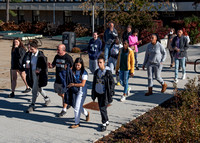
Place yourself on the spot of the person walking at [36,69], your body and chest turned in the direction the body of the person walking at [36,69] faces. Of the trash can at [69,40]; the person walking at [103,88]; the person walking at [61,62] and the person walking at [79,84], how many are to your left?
3

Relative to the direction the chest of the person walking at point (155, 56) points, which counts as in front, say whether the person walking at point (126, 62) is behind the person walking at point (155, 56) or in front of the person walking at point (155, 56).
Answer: in front

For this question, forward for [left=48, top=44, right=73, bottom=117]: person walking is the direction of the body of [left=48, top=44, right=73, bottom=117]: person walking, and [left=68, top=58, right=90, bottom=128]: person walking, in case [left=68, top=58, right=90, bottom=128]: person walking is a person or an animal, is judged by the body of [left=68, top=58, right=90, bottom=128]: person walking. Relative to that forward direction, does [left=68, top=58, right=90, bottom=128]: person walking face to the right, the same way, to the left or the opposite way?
the same way

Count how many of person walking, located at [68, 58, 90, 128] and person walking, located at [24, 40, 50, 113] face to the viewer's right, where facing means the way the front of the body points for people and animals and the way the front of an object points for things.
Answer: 0

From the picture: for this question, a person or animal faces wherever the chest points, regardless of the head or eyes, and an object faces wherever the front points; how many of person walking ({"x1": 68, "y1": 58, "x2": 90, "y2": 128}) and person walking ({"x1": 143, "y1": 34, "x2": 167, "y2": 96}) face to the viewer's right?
0

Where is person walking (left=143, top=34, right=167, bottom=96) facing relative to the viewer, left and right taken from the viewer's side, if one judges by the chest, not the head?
facing the viewer and to the left of the viewer

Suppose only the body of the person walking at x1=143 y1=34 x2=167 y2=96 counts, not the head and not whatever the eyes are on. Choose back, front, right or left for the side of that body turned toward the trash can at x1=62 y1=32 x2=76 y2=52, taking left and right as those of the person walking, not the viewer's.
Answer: right

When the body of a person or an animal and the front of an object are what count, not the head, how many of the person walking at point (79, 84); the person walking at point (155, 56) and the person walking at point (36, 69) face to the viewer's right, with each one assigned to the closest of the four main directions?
0

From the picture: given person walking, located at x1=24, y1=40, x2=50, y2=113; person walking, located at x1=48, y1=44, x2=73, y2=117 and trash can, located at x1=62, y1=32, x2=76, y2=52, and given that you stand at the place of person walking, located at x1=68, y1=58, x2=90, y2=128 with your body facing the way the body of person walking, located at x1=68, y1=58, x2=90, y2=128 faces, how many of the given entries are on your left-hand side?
0

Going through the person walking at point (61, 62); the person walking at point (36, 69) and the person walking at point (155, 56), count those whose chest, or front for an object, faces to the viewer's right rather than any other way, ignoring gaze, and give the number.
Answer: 0

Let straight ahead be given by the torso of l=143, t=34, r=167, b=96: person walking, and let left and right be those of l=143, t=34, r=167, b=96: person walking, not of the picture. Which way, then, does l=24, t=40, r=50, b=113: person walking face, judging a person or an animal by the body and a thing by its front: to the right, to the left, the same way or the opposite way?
the same way

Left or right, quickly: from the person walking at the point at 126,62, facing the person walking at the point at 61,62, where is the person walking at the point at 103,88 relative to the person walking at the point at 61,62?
left

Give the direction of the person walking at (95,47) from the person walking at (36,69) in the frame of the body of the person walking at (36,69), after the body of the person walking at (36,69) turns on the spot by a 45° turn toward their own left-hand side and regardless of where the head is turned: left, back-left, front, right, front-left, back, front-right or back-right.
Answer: back-left
